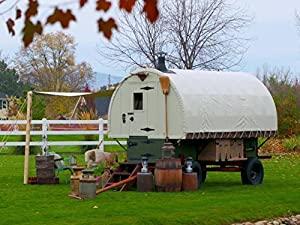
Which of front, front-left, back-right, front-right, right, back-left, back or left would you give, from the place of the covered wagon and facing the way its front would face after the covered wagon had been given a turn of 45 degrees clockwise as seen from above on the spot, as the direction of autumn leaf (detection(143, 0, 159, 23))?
left

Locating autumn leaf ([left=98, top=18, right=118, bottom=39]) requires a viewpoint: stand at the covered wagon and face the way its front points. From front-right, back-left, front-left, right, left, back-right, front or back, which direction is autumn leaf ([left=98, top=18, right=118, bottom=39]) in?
front-left

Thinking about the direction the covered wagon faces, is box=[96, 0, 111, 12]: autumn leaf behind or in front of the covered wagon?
in front

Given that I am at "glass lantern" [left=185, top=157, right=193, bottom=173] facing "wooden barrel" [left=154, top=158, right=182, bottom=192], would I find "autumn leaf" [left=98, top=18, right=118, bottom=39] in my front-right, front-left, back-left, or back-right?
front-left

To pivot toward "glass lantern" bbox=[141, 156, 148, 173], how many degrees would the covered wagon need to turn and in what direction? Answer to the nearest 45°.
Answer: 0° — it already faces it

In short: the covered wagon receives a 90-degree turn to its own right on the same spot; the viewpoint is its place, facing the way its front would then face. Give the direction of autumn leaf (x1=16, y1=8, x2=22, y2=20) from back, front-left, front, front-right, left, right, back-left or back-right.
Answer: back-left

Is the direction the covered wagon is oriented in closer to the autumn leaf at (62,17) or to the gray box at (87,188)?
the gray box

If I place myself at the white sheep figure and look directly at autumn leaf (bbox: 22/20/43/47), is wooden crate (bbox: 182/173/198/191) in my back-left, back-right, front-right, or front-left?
front-left

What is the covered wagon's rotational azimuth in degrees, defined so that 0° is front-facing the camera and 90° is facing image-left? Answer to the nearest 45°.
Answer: approximately 45°

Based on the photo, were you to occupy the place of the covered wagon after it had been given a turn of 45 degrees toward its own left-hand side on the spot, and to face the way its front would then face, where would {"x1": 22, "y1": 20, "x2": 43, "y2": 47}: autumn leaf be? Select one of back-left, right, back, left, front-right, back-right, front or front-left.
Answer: front

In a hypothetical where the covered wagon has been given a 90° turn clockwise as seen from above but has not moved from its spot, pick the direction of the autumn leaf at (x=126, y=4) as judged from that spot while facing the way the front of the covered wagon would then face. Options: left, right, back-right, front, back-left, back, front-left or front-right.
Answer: back-left

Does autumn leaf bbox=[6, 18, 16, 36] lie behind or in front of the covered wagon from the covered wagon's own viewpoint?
in front
